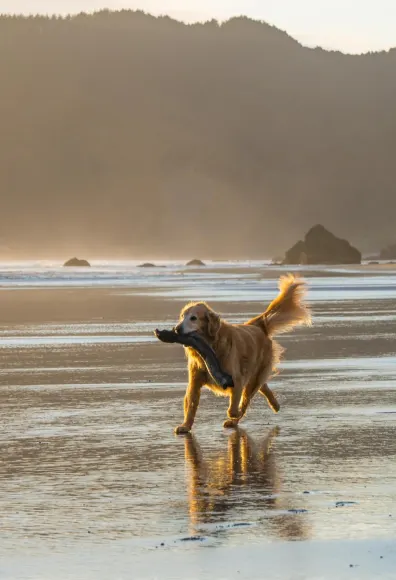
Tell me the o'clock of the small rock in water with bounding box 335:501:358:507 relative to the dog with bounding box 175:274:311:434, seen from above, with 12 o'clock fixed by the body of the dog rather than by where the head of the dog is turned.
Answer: The small rock in water is roughly at 10 o'clock from the dog.

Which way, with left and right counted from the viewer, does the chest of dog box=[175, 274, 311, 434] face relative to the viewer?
facing the viewer and to the left of the viewer
